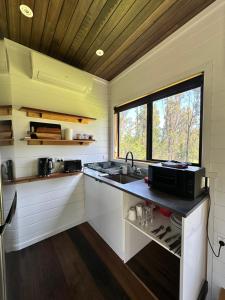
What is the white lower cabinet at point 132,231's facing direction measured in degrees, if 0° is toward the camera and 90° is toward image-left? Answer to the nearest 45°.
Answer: approximately 45°

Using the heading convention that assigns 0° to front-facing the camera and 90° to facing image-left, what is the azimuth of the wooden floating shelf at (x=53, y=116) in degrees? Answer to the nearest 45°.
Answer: approximately 315°

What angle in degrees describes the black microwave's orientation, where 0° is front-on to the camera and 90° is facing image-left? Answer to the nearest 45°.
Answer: approximately 45°
